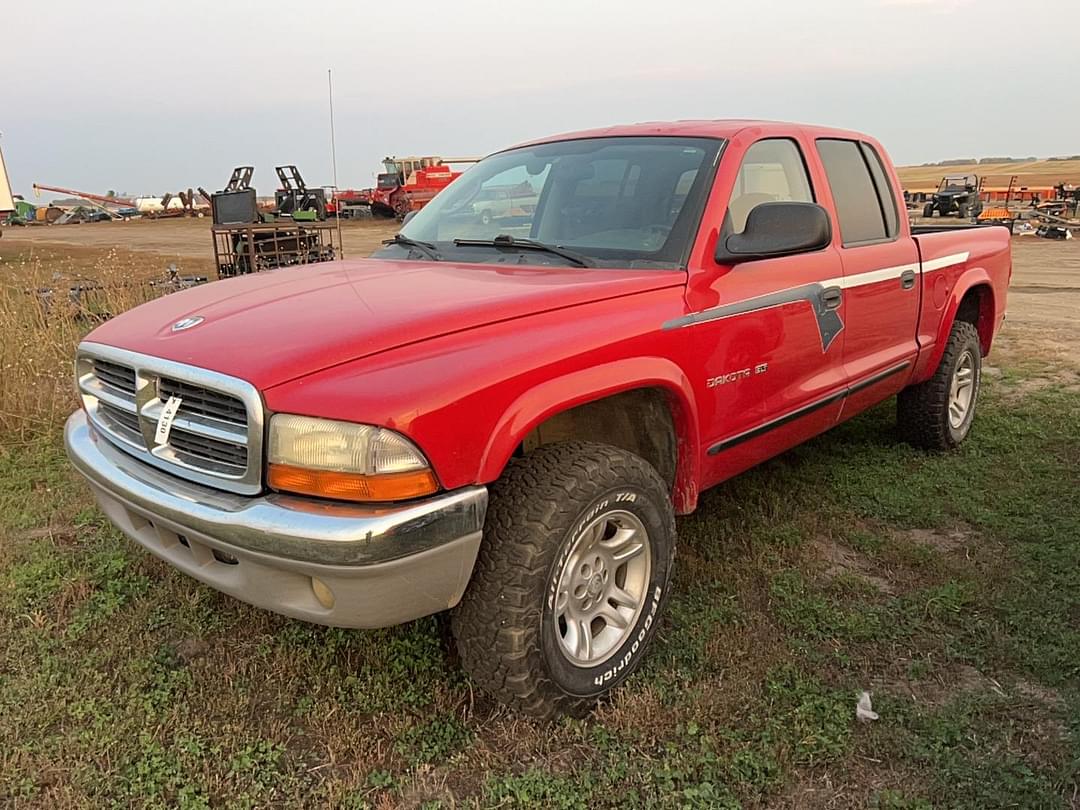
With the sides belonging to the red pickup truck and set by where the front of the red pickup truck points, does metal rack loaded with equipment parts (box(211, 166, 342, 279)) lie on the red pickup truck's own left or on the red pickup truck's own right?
on the red pickup truck's own right

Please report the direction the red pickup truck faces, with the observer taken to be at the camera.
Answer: facing the viewer and to the left of the viewer

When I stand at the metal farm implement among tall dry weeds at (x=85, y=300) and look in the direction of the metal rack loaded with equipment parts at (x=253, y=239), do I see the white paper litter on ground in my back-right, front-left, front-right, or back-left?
back-right

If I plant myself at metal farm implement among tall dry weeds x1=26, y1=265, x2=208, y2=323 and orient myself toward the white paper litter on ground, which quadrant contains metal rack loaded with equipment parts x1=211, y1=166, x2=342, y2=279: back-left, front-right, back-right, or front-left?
back-left

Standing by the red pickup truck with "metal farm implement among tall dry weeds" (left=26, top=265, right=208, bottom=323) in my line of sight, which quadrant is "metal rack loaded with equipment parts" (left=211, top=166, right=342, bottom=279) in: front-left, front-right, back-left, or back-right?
front-right

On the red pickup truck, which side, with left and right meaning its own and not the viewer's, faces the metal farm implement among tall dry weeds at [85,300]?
right
